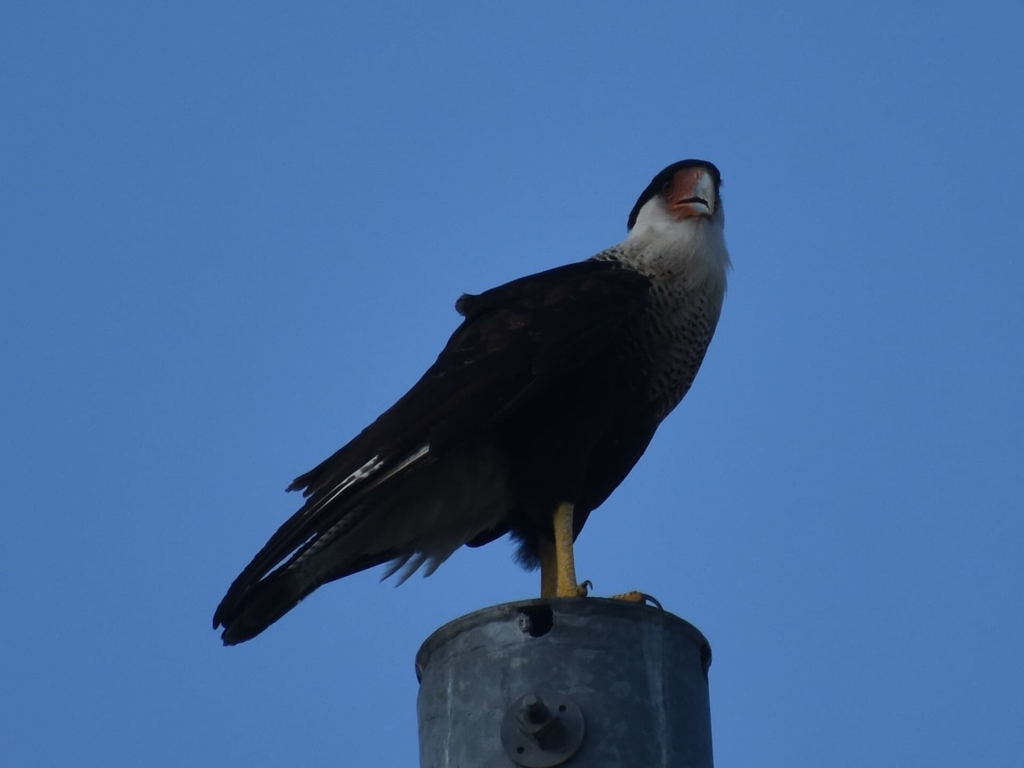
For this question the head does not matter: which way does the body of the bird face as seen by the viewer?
to the viewer's right
